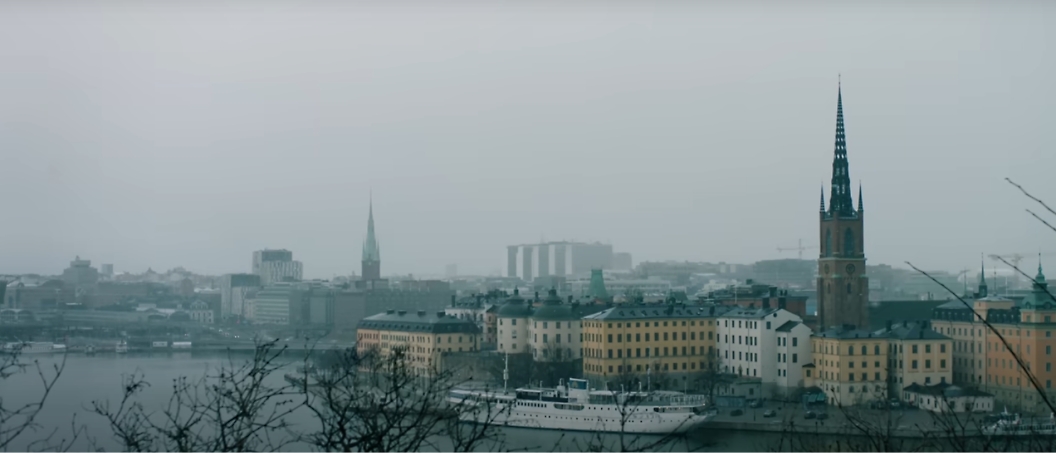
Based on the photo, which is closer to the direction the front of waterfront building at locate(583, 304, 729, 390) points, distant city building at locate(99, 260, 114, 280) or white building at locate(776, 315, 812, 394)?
the white building

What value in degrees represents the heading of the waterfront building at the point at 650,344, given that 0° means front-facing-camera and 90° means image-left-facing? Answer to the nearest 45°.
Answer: approximately 0°

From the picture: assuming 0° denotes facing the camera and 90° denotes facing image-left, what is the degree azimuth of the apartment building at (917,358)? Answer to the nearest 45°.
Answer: approximately 0°

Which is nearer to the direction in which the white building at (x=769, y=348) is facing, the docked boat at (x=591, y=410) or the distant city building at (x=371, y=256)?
the docked boat

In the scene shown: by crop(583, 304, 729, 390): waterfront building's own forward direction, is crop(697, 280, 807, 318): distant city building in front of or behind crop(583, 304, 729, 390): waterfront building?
behind

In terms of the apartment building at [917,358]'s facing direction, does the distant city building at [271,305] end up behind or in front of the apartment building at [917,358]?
behind

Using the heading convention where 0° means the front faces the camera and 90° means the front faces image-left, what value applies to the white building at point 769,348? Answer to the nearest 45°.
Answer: approximately 45°

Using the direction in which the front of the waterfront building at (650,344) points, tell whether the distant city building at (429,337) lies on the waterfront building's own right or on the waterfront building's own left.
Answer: on the waterfront building's own right

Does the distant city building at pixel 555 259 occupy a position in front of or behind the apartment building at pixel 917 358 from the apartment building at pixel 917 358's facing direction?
behind

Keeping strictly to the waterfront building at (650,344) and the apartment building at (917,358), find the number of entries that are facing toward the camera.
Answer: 2

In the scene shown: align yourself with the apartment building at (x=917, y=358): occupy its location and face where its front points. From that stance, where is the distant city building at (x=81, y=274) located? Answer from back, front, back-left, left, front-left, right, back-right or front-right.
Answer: back-right

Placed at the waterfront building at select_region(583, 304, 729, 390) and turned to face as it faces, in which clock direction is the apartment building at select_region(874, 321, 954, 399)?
The apartment building is roughly at 10 o'clock from the waterfront building.

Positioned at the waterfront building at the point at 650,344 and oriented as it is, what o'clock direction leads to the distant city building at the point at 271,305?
The distant city building is roughly at 5 o'clock from the waterfront building.

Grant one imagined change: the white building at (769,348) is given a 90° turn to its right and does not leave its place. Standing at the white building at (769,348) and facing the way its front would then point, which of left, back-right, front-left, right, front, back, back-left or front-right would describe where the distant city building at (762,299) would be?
front-right
